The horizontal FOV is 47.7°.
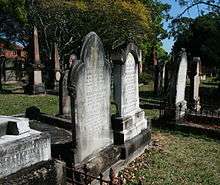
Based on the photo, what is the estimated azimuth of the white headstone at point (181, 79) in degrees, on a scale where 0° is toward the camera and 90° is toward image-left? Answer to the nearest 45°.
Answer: approximately 315°

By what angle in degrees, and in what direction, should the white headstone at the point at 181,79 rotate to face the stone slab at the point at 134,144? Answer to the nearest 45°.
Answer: approximately 45° to its right

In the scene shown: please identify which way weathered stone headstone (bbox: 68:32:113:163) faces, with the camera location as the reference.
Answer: facing the viewer and to the right of the viewer

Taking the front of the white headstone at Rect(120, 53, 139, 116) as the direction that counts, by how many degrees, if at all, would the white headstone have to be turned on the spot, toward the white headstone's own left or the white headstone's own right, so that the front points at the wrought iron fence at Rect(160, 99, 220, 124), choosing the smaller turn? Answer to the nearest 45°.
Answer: approximately 90° to the white headstone's own left

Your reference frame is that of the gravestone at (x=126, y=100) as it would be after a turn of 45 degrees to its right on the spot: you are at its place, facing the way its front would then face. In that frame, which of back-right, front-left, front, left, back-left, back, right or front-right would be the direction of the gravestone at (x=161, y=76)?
back

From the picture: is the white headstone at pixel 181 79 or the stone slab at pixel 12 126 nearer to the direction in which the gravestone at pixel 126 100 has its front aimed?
the stone slab

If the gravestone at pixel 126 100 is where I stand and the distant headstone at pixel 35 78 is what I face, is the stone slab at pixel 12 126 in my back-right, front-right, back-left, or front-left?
back-left

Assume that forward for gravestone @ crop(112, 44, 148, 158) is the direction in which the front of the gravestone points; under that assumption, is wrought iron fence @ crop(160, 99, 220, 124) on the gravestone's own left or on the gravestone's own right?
on the gravestone's own left

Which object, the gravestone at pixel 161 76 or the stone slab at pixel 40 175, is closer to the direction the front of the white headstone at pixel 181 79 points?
the stone slab

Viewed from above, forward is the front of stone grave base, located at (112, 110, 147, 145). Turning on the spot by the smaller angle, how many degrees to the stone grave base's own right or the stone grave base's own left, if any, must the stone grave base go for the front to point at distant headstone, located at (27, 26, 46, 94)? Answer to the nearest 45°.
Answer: approximately 180°

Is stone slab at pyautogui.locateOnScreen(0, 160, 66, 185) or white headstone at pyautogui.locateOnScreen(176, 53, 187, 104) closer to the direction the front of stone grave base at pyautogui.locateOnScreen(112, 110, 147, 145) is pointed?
the stone slab

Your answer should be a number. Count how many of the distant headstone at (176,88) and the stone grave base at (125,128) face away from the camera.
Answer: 0

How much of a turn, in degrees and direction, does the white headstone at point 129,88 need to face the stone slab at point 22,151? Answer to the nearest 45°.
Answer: approximately 45° to its right
